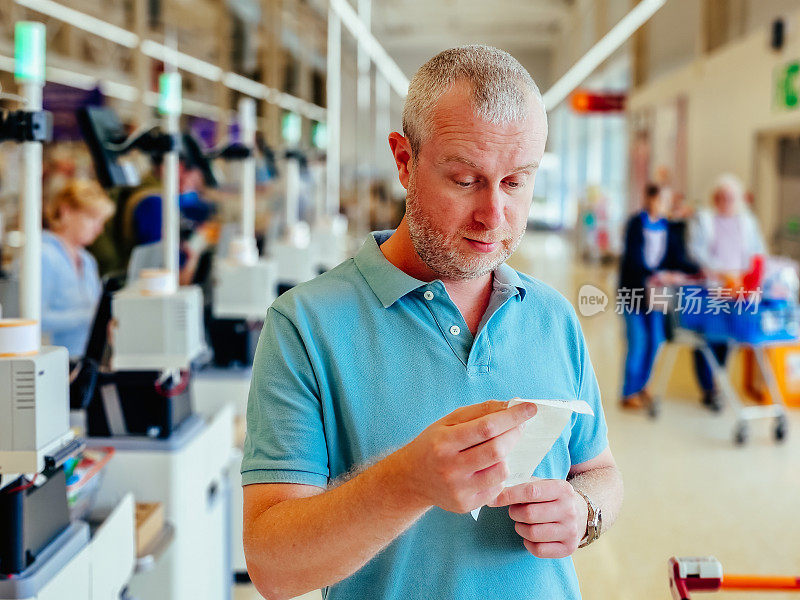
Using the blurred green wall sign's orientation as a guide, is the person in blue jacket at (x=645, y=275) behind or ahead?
ahead

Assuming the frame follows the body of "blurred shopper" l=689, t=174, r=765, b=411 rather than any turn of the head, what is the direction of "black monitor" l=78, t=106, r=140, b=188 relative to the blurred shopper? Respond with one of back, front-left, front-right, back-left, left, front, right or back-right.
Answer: front-right

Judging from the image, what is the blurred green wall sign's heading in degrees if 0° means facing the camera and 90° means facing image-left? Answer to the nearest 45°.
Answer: approximately 45°

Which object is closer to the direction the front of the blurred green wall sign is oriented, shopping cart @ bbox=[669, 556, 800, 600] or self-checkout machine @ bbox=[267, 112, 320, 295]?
the self-checkout machine

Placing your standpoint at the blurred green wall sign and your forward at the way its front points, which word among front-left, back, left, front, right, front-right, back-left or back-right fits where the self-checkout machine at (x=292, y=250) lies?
front

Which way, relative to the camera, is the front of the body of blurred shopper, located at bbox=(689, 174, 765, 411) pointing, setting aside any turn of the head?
toward the camera

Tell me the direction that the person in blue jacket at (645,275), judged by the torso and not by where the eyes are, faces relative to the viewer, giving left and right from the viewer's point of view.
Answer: facing the viewer and to the right of the viewer

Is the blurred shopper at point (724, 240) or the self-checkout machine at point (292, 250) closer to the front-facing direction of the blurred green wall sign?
the self-checkout machine

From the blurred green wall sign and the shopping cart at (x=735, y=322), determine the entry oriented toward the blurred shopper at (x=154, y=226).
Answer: the blurred green wall sign

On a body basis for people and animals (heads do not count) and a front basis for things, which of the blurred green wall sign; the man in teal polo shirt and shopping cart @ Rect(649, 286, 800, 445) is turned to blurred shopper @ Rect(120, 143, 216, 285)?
the blurred green wall sign

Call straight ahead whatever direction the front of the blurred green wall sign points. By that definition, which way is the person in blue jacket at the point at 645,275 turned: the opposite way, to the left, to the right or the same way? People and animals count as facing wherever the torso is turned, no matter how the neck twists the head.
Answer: to the left

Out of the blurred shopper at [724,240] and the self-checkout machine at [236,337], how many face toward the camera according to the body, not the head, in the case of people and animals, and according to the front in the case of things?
1
